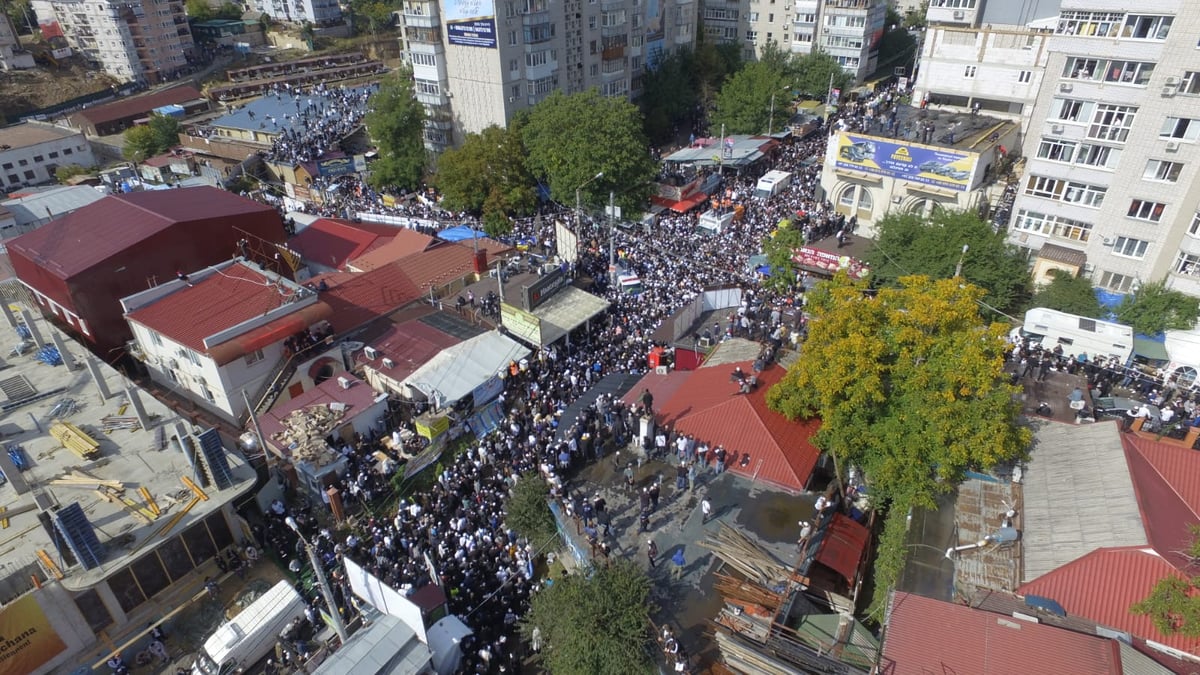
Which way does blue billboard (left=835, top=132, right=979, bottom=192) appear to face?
toward the camera

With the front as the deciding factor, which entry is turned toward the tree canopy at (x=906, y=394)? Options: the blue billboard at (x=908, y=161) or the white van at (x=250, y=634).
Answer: the blue billboard

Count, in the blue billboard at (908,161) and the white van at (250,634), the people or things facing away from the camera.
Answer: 0

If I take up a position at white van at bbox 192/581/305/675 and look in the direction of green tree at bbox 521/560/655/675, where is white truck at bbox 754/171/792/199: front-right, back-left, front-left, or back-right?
front-left

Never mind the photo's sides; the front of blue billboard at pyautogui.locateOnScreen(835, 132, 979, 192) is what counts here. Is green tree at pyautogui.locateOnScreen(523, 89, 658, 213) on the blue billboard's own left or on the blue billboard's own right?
on the blue billboard's own right

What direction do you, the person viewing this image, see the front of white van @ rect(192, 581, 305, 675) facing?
facing the viewer and to the left of the viewer

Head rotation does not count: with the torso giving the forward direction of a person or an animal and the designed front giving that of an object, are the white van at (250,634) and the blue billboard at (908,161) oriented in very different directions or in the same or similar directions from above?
same or similar directions

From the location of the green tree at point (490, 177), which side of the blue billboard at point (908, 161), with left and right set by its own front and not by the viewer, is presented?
right

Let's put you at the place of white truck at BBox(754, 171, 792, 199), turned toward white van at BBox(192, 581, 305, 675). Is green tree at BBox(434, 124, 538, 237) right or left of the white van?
right

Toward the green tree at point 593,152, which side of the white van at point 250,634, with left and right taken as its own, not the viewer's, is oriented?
back

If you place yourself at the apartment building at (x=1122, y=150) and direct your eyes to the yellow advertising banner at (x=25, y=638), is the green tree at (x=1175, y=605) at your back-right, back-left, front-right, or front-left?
front-left

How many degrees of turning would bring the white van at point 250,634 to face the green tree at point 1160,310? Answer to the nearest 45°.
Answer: approximately 135° to its left

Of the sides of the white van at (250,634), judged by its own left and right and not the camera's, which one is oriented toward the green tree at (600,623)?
left
